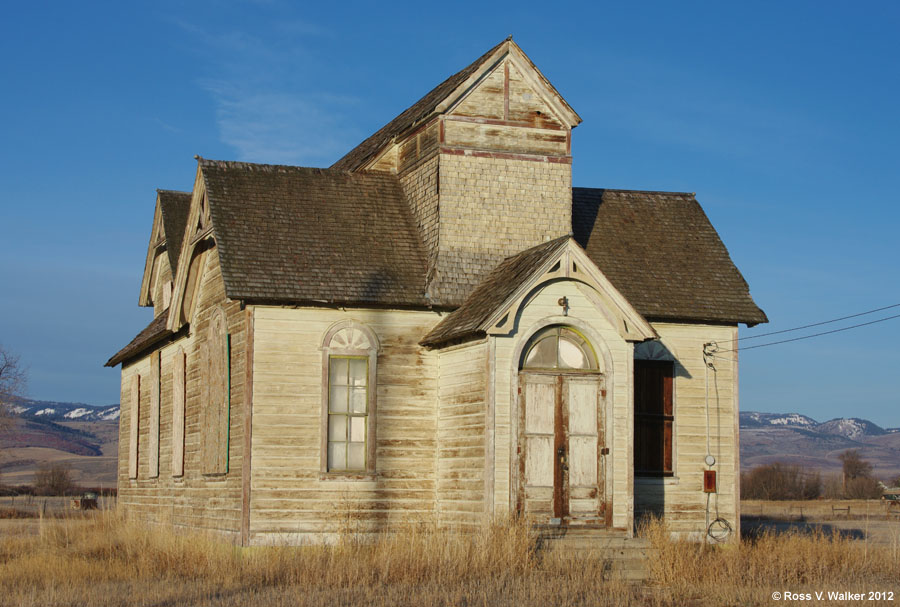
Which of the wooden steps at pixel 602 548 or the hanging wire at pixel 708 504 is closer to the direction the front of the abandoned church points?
the wooden steps

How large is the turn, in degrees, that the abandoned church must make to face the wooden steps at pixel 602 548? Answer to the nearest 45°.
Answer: approximately 45° to its left

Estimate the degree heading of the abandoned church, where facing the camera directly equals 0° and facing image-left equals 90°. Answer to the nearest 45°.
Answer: approximately 0°
